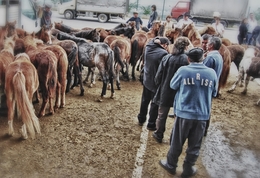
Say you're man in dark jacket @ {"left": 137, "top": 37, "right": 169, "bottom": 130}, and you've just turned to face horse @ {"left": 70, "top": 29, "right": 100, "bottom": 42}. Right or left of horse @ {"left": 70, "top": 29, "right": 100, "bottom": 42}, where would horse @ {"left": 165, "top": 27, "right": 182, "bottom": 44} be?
right

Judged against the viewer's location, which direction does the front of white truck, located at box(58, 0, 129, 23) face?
facing to the left of the viewer

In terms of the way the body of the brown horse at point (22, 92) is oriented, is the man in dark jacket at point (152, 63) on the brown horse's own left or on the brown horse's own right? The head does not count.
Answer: on the brown horse's own right

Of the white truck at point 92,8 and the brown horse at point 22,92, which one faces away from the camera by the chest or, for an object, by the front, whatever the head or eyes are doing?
the brown horse

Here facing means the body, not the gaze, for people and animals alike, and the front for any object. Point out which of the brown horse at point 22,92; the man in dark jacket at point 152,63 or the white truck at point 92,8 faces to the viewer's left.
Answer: the white truck

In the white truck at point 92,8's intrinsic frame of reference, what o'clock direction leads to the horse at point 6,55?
The horse is roughly at 9 o'clock from the white truck.

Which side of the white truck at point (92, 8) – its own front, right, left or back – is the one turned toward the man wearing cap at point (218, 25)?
back

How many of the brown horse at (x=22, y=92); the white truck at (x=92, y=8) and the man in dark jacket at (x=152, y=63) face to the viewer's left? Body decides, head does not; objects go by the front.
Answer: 1

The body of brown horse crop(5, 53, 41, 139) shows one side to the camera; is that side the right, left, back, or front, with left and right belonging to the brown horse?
back
